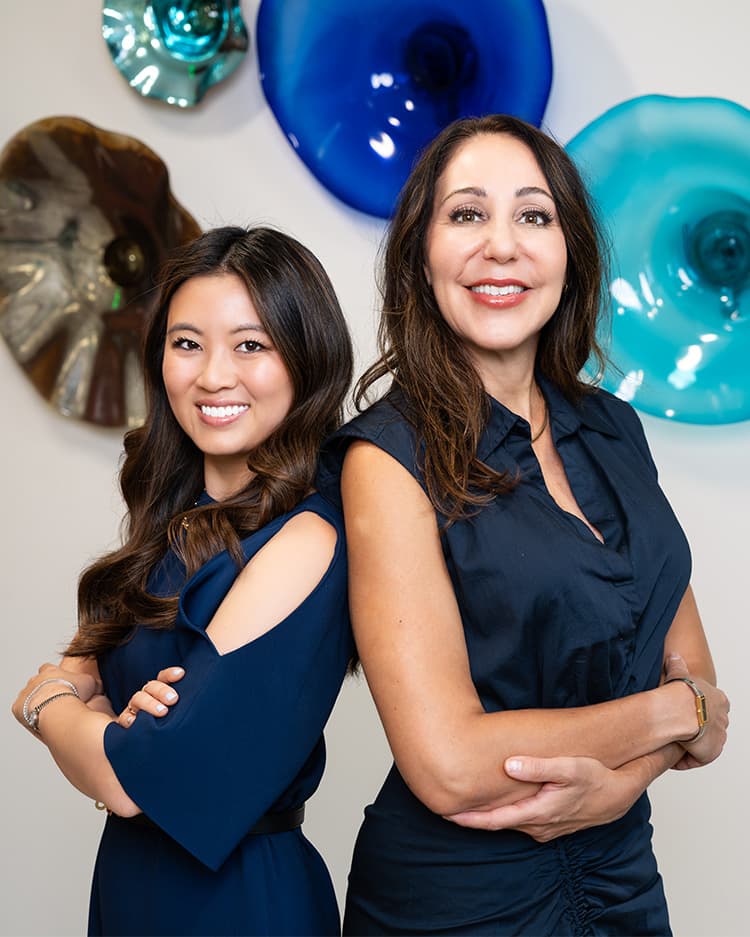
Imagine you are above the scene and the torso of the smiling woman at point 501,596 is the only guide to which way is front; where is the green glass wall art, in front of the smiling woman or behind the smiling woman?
behind

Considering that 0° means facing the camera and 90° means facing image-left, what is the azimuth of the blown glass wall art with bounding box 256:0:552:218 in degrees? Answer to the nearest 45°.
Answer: approximately 0°

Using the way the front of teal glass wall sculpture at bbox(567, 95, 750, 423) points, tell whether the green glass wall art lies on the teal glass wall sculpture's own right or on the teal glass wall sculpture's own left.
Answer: on the teal glass wall sculpture's own right

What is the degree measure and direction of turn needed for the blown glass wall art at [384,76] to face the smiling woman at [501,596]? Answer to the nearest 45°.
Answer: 0° — it already faces them

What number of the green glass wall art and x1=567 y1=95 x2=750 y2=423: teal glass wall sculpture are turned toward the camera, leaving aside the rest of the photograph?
2

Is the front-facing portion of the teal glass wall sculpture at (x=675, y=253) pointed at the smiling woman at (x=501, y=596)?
yes
